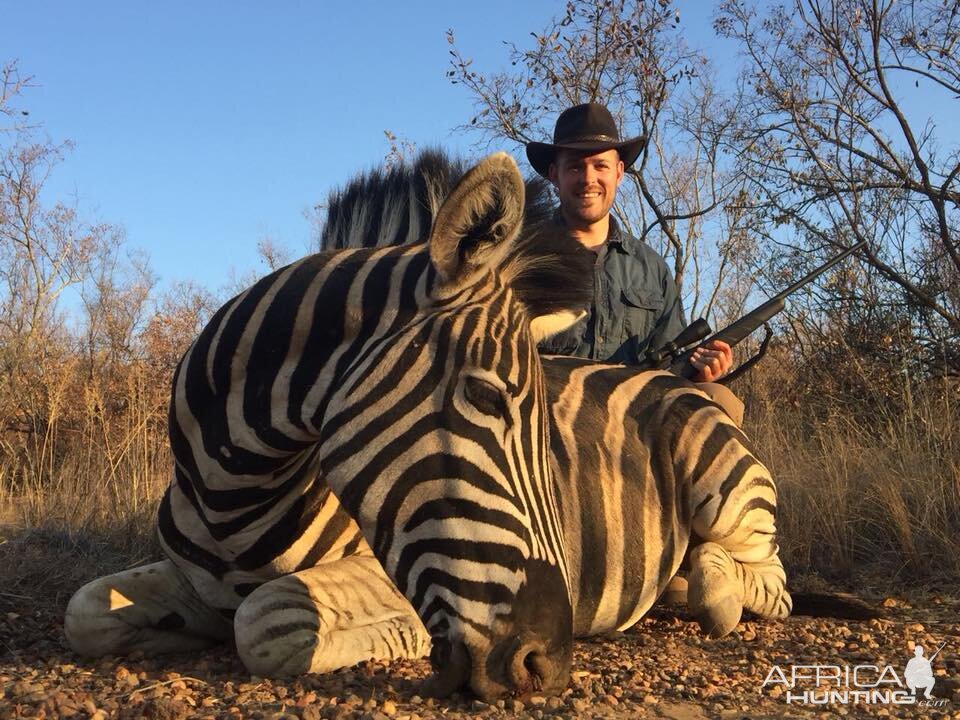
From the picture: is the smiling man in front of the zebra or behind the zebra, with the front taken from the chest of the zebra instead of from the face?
behind

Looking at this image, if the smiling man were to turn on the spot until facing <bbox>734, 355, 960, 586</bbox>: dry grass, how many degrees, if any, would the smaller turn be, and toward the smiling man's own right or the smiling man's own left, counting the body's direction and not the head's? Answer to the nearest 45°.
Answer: approximately 135° to the smiling man's own left

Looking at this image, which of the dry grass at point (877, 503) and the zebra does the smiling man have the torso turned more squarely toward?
the zebra

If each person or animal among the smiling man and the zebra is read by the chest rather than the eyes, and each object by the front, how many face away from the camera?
0

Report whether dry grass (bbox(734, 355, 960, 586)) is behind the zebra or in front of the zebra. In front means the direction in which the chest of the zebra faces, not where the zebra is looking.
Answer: behind

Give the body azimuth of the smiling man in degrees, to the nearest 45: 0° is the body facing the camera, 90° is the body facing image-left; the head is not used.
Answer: approximately 0°

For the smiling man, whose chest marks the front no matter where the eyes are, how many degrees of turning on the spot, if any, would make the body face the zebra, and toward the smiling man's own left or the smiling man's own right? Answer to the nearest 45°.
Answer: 0° — they already face it
